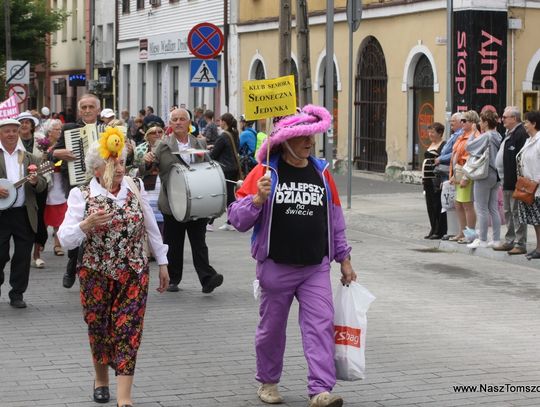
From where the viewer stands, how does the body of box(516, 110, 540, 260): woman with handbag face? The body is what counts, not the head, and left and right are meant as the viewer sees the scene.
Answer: facing to the left of the viewer

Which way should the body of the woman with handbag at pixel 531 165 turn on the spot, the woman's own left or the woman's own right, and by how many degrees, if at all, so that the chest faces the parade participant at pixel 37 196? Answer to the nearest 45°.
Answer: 0° — they already face them

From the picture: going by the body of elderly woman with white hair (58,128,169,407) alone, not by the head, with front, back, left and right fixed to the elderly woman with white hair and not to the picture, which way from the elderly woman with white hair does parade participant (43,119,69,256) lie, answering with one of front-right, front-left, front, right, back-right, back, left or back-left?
back

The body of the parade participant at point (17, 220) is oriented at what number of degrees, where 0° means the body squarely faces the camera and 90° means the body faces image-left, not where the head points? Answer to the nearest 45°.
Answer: approximately 0°

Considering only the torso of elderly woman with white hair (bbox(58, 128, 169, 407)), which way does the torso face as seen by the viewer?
toward the camera

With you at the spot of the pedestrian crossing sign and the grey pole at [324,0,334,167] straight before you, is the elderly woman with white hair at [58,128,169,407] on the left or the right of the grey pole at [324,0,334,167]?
right

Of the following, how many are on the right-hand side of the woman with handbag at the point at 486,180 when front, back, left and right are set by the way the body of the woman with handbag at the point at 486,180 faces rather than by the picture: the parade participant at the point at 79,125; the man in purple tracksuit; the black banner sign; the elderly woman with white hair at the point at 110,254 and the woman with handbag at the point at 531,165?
1

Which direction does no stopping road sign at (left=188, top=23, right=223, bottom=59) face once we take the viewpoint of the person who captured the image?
facing the viewer

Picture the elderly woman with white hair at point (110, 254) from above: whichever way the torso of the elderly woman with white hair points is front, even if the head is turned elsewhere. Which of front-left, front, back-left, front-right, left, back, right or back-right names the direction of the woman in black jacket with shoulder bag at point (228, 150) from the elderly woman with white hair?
back

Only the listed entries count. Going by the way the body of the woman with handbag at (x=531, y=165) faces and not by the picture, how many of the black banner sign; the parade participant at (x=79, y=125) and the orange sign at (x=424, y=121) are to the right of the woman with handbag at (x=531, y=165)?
2

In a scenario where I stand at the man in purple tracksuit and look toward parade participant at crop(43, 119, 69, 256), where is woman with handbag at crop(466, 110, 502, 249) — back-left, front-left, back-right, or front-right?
front-right

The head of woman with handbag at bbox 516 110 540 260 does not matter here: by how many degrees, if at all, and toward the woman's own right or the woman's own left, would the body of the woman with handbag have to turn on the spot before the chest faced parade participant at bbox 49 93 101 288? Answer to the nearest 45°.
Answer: approximately 45° to the woman's own left
